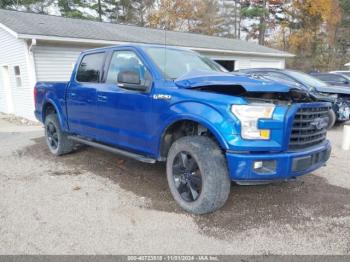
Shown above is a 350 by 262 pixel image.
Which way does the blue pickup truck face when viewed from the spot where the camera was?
facing the viewer and to the right of the viewer

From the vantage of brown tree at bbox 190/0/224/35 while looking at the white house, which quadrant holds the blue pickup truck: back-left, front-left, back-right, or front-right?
front-left

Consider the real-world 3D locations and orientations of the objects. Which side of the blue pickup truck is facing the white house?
back

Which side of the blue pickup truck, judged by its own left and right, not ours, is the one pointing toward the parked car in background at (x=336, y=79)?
left

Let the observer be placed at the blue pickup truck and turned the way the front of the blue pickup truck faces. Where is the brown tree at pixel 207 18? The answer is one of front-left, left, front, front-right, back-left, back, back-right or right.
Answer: back-left
